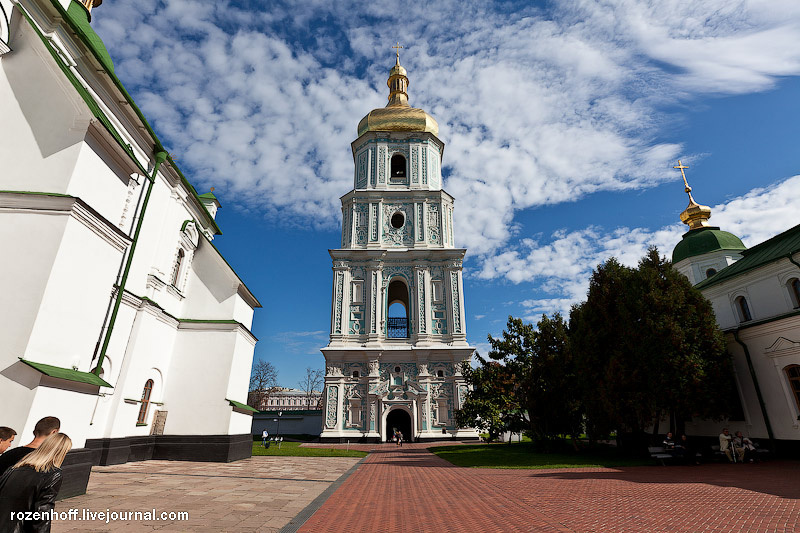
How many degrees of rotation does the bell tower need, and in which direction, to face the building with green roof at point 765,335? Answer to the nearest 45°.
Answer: approximately 45° to its left

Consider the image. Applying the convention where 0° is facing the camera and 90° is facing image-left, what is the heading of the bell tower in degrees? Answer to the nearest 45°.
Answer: approximately 0°

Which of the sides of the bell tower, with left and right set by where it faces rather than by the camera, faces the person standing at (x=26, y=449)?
front

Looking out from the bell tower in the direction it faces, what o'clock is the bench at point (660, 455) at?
The bench is roughly at 11 o'clock from the bell tower.

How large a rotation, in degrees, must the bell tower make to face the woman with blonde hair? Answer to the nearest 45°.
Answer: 0° — it already faces them

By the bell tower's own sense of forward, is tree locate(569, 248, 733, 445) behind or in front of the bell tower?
in front

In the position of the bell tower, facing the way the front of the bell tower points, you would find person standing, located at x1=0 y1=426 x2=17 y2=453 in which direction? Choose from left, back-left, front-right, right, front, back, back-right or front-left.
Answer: front

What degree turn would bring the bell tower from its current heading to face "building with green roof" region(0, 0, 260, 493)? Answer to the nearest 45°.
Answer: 0° — it already faces it

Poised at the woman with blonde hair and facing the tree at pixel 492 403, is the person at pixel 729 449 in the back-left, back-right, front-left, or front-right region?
front-right
